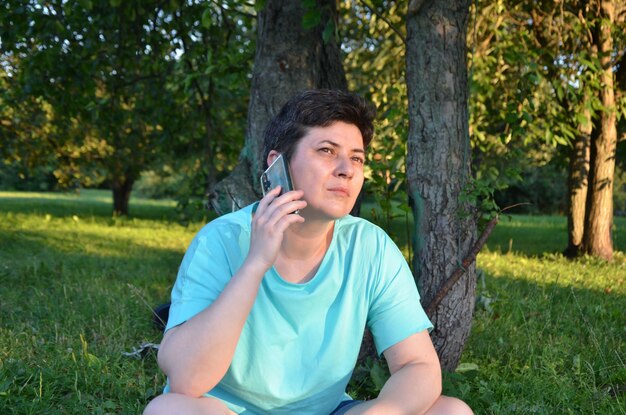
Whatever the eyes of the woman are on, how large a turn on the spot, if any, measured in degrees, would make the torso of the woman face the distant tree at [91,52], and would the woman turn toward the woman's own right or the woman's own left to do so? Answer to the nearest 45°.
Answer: approximately 135° to the woman's own right

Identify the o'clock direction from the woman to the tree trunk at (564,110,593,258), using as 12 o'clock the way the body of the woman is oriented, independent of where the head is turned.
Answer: The tree trunk is roughly at 7 o'clock from the woman.

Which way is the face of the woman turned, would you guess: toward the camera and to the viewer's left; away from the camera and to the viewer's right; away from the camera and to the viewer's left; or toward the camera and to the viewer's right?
toward the camera and to the viewer's right

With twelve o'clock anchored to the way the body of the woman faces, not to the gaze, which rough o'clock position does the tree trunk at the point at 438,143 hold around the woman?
The tree trunk is roughly at 7 o'clock from the woman.

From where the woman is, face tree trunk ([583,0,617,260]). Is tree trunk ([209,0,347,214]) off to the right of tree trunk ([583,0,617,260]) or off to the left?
left

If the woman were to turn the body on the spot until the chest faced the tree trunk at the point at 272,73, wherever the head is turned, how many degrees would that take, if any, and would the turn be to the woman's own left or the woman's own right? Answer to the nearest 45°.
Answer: approximately 180°

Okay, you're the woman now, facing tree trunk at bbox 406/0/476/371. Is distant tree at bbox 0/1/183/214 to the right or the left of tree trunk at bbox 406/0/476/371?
left

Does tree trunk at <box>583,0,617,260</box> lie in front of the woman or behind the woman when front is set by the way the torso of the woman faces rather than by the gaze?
behind

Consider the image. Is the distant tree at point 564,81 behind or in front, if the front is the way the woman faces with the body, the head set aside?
behind

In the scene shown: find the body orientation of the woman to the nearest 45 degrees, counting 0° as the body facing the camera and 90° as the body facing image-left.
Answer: approximately 0°
